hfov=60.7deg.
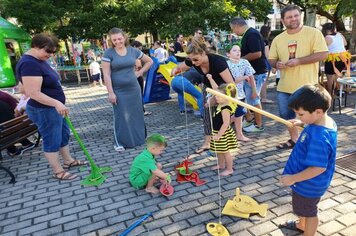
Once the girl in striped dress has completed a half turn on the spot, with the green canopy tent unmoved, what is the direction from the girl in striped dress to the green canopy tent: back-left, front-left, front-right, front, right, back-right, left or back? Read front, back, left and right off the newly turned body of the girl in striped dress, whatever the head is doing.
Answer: left

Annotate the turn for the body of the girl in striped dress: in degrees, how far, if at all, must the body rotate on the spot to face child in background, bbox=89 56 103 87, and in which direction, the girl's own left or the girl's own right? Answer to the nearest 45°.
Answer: approximately 90° to the girl's own right

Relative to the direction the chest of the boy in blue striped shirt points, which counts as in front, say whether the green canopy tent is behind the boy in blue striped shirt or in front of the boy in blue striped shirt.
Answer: in front

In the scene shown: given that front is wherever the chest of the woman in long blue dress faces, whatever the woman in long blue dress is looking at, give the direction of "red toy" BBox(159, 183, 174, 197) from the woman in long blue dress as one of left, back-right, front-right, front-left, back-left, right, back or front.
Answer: front

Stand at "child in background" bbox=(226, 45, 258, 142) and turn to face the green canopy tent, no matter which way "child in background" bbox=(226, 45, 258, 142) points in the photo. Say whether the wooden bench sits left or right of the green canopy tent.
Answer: left

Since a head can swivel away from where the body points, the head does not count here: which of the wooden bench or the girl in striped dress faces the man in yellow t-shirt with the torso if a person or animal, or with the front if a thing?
the wooden bench

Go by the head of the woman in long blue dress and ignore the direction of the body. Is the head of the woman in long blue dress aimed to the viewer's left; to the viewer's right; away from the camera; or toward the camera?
toward the camera

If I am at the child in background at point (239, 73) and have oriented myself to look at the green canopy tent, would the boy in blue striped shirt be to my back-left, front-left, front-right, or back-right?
back-left

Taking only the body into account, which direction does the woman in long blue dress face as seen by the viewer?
toward the camera

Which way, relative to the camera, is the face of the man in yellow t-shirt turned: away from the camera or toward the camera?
toward the camera

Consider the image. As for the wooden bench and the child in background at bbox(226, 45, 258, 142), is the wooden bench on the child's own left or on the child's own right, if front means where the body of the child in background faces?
on the child's own right

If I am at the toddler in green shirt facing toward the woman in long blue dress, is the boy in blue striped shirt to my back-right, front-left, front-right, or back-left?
back-right

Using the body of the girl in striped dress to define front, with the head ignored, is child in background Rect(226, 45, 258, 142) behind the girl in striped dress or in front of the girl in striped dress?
behind

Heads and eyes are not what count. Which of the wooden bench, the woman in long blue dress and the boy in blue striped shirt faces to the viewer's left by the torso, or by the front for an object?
the boy in blue striped shirt

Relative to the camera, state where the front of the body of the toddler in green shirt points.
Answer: to the viewer's right

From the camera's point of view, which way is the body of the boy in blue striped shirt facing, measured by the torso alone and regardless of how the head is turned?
to the viewer's left

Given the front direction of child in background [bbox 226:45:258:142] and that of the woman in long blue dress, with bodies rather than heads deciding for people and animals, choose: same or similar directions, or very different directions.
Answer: same or similar directions

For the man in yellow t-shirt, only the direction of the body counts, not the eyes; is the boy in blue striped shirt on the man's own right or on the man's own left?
on the man's own left
